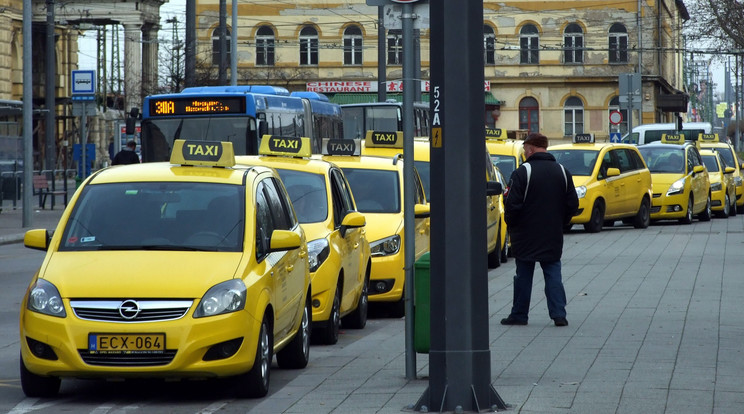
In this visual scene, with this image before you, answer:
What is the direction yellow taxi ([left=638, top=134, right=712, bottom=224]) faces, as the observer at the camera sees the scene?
facing the viewer and to the left of the viewer

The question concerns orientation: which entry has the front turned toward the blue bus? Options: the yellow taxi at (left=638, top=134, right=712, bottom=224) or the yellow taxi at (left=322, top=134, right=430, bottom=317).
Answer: the yellow taxi at (left=638, top=134, right=712, bottom=224)

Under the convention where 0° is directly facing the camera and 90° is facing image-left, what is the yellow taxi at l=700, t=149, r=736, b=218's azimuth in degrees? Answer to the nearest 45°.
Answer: approximately 45°

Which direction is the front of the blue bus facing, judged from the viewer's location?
facing the viewer

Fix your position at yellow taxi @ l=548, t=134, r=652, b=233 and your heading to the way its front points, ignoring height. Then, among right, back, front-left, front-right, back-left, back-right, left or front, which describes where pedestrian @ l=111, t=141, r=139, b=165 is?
front-right

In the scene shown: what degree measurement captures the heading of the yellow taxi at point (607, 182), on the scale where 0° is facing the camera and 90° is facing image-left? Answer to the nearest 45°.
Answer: approximately 45°

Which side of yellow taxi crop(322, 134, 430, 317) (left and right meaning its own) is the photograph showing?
front

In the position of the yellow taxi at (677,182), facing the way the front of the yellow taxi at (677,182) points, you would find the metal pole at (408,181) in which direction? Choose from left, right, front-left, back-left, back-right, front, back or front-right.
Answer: front-left

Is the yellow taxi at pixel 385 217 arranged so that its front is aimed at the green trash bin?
yes

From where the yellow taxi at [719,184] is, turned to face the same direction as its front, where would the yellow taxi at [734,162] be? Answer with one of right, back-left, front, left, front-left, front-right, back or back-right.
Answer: back-right
